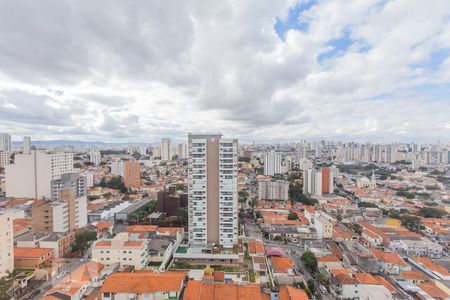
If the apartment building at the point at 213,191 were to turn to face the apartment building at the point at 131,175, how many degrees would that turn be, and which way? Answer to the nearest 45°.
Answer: approximately 135° to its right

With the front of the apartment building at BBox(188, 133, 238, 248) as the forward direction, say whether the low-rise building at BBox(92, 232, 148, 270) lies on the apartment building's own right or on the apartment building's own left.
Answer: on the apartment building's own right

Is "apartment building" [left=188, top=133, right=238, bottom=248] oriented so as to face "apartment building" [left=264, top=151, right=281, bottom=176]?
no

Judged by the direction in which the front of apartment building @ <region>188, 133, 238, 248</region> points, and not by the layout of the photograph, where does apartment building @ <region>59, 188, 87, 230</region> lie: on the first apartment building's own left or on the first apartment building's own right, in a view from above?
on the first apartment building's own right

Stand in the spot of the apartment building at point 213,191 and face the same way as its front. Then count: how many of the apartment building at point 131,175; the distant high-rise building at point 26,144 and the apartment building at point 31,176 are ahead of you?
0

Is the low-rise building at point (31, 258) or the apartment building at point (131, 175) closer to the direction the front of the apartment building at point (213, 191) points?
the low-rise building

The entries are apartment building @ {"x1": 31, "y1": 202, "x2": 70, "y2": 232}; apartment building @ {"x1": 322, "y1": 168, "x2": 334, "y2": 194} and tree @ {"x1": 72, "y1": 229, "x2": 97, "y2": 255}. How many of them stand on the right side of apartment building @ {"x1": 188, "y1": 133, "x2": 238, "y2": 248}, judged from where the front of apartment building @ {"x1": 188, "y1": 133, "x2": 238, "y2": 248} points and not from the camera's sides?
2

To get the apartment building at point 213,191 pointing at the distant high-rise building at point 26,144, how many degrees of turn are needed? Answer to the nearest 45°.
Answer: approximately 135° to its right

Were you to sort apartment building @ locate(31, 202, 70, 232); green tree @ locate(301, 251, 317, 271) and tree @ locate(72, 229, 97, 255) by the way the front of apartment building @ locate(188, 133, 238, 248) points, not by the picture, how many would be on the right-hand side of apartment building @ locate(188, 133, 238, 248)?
2

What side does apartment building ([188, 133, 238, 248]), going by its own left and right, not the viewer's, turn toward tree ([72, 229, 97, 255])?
right

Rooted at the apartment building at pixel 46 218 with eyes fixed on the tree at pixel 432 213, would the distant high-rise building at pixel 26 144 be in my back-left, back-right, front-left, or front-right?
back-left

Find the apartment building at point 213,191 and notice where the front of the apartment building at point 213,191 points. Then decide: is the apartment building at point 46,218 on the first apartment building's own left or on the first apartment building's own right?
on the first apartment building's own right

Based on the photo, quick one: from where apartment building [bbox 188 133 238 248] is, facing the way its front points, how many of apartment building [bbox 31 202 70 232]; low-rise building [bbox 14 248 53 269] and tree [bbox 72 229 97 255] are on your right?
3

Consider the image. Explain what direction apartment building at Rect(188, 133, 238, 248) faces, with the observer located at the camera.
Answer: facing the viewer

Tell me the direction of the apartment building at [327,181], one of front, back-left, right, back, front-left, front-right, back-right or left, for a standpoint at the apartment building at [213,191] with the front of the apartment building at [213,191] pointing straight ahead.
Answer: back-left

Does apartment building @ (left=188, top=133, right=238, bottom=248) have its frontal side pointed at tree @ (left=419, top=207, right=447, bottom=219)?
no

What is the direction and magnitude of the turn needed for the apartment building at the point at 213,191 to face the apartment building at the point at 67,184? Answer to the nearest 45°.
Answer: approximately 135° to its right

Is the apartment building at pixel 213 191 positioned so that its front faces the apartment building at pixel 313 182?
no
